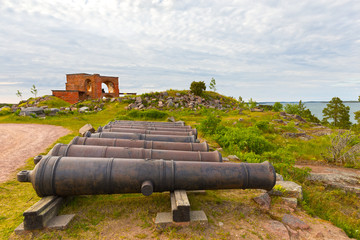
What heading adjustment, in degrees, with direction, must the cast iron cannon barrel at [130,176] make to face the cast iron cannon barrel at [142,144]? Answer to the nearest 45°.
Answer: approximately 90° to its left

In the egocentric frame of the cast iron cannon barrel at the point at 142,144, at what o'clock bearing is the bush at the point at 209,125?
The bush is roughly at 10 o'clock from the cast iron cannon barrel.

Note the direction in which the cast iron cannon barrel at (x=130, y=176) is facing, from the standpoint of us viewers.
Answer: facing to the right of the viewer

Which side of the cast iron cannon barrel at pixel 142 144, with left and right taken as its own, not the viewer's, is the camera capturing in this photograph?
right

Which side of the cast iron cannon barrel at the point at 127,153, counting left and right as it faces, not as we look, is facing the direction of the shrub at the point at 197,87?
left

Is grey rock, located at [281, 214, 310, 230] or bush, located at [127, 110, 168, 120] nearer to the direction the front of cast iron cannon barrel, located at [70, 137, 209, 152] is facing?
the grey rock

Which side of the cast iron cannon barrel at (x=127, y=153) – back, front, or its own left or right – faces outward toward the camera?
right
